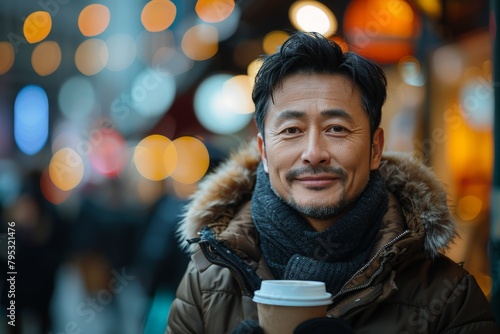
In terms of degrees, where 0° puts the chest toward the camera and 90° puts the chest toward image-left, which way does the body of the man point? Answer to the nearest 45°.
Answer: approximately 0°
